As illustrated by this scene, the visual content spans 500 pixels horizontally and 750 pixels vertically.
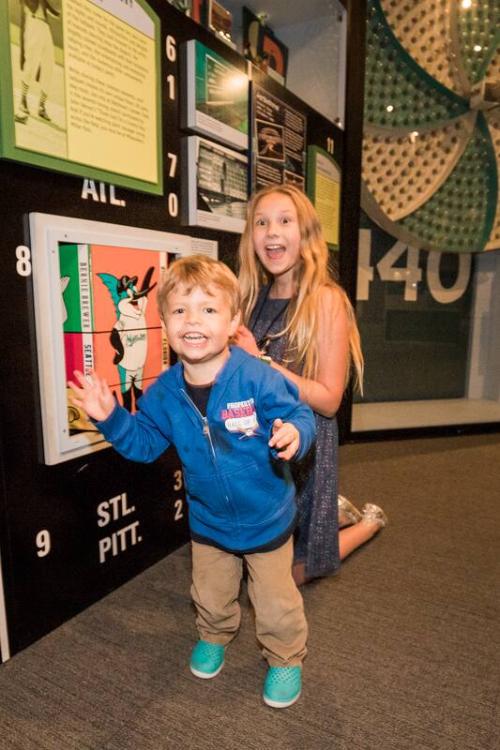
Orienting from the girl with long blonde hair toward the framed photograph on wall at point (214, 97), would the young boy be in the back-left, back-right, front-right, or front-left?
back-left

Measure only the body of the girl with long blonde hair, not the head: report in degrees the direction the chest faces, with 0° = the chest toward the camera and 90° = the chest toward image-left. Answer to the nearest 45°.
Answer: approximately 45°

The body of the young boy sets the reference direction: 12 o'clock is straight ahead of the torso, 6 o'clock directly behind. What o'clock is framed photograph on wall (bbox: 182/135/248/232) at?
The framed photograph on wall is roughly at 6 o'clock from the young boy.

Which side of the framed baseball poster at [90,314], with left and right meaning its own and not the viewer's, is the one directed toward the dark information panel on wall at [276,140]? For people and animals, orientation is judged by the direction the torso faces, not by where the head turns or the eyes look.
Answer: left

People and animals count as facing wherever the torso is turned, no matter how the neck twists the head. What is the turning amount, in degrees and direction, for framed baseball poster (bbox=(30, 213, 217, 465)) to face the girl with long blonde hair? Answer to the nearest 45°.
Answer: approximately 45° to its left

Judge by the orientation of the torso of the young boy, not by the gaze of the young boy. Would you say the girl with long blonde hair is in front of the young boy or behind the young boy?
behind

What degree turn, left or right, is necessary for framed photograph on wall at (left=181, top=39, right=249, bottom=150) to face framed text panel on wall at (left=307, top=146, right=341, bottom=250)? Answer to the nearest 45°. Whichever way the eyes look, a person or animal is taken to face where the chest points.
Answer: approximately 90° to its left

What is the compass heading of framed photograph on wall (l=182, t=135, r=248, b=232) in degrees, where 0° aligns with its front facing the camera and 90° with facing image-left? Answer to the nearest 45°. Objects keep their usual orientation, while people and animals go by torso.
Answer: approximately 315°
